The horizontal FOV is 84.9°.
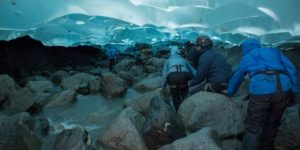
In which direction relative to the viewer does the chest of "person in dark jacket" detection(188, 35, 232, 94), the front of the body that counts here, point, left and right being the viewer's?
facing away from the viewer and to the left of the viewer

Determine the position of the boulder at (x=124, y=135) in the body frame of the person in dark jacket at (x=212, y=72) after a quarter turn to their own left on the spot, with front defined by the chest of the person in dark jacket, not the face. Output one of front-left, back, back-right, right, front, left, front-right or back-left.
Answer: front

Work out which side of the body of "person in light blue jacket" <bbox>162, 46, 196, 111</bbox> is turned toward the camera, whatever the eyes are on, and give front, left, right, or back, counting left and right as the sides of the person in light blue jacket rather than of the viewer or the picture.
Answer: back

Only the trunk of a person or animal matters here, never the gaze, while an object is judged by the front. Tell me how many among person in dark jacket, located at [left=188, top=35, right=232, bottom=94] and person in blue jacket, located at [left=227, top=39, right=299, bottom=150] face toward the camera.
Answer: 0

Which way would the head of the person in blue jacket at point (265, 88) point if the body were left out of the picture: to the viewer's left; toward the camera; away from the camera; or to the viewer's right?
away from the camera

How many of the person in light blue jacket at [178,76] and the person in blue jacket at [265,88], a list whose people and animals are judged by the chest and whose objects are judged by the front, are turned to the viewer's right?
0

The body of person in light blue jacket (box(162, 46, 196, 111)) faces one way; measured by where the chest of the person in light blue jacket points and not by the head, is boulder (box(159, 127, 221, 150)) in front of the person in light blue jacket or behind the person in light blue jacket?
behind

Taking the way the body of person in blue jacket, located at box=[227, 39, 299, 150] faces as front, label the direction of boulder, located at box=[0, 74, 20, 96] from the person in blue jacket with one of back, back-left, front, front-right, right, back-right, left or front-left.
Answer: front-left

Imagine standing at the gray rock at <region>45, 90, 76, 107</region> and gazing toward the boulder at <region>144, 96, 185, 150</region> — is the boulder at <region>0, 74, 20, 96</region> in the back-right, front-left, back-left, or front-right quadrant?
back-right

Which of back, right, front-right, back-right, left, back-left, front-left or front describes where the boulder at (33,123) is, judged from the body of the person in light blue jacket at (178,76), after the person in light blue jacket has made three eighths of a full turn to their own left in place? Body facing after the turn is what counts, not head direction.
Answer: front-right
